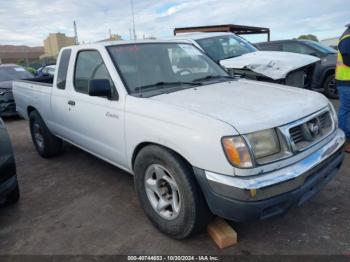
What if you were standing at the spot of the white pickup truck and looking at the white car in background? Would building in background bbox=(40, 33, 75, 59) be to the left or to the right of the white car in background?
left

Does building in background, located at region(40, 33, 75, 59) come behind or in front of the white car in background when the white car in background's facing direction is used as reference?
behind

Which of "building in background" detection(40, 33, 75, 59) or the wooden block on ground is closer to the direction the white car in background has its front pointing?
the wooden block on ground

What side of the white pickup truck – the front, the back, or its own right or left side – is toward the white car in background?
left

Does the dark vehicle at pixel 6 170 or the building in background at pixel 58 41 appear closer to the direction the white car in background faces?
the dark vehicle

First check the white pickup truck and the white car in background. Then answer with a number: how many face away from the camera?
0

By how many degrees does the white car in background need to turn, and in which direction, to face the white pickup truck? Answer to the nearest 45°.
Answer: approximately 45° to its right

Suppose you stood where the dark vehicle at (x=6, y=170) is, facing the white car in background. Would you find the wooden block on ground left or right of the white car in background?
right

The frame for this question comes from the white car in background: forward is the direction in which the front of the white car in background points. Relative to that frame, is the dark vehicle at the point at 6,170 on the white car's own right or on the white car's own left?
on the white car's own right

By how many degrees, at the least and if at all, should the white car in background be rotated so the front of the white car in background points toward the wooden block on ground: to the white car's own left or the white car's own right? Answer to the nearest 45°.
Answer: approximately 45° to the white car's own right

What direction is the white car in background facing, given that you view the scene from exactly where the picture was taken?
facing the viewer and to the right of the viewer

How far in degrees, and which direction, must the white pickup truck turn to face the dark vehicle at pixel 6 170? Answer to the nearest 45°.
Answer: approximately 135° to its right
